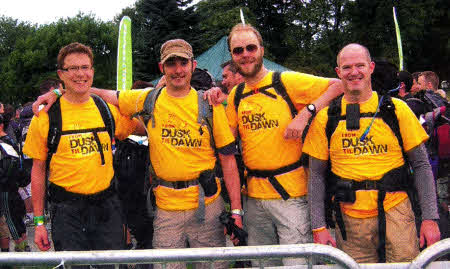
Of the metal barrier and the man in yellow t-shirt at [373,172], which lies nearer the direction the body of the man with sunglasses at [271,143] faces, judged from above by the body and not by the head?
the metal barrier

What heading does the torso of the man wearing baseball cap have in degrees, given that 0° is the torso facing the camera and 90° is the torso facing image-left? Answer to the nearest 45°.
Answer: approximately 0°

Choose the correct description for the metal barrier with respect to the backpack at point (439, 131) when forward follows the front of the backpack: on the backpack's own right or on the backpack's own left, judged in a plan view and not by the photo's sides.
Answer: on the backpack's own right
